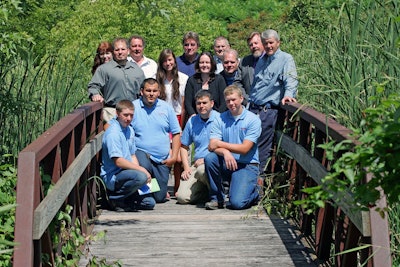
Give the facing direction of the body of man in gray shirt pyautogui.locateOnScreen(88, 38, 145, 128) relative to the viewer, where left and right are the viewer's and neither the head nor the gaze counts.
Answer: facing the viewer

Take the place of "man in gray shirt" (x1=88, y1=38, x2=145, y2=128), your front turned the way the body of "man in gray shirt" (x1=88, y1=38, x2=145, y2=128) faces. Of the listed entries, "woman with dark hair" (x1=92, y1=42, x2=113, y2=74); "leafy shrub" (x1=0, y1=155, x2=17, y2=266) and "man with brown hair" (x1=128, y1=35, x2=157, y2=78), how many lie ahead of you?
1

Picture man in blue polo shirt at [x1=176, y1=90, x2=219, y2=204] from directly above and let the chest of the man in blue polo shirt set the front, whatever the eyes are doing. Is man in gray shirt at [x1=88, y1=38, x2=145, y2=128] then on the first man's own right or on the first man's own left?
on the first man's own right

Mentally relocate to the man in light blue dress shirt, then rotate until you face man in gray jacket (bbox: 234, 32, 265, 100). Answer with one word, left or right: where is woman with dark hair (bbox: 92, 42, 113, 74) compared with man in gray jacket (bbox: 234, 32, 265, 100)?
left

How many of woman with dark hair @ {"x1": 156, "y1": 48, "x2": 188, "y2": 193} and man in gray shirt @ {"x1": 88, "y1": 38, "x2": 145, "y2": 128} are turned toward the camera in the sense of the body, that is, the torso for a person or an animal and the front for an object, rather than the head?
2

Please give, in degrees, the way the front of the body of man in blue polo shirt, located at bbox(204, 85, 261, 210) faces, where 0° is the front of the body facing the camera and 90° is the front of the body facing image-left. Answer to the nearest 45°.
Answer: approximately 45°

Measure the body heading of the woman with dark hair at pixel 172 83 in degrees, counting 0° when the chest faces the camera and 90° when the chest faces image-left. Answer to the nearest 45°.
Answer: approximately 0°

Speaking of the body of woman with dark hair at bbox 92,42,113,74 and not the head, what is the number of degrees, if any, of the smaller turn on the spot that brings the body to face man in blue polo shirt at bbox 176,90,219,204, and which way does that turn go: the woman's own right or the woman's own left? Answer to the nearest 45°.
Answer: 0° — they already face them

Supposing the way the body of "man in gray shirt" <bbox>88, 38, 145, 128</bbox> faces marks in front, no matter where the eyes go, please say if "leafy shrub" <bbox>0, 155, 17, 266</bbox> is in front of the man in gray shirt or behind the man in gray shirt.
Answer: in front

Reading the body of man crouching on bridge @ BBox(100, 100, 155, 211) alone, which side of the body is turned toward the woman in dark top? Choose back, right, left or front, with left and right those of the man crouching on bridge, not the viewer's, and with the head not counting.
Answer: left

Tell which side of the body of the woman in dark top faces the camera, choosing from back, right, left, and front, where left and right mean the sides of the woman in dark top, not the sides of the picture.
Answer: front

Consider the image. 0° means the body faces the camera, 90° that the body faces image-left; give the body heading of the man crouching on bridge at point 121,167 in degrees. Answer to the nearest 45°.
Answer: approximately 315°

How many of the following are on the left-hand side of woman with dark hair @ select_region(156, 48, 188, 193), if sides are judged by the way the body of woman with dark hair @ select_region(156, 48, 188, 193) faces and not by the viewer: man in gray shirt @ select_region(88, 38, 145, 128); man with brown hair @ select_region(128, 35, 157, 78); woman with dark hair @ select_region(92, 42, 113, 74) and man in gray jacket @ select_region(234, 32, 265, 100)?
1
